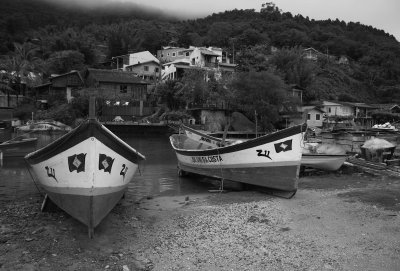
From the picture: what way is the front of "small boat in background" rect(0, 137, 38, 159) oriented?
to the viewer's right

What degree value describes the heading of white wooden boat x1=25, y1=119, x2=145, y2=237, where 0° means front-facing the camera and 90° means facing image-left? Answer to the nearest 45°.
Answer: approximately 0°

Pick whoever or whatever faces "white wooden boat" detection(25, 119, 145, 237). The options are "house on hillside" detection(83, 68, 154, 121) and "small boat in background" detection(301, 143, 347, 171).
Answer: the house on hillside

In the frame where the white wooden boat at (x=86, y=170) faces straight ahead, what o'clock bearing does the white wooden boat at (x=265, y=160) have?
the white wooden boat at (x=265, y=160) is roughly at 8 o'clock from the white wooden boat at (x=86, y=170).

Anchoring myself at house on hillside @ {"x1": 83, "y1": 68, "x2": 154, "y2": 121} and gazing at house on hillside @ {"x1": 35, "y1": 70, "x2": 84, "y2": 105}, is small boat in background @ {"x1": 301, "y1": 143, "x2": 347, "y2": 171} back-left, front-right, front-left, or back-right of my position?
back-left

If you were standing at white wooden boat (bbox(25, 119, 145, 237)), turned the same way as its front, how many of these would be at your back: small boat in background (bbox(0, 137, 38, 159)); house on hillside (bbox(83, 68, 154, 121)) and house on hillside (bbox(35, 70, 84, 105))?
3

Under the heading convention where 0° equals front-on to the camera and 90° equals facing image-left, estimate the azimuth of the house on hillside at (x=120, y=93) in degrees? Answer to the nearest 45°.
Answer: approximately 0°

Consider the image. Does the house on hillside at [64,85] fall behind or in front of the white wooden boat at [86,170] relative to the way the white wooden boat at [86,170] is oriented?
behind

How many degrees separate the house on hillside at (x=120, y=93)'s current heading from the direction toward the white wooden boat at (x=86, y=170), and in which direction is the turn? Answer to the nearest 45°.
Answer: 0° — it already faces it

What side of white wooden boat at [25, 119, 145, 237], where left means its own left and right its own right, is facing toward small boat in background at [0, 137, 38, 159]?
back
